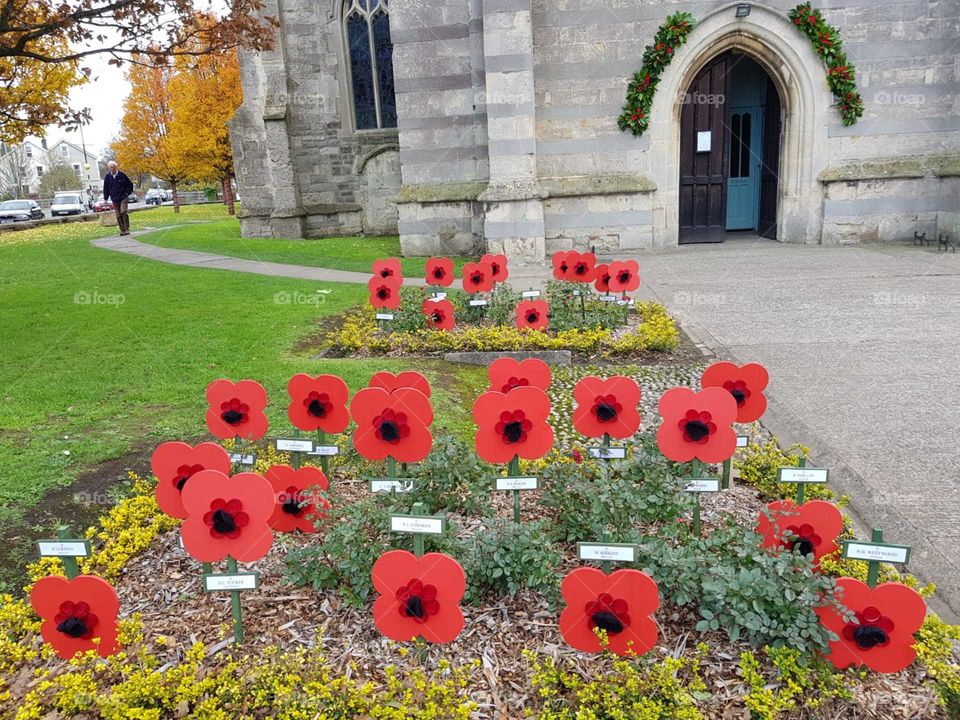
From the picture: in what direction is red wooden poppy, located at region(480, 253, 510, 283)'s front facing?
toward the camera

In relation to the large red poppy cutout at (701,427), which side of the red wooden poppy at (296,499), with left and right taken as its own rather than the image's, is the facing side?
left

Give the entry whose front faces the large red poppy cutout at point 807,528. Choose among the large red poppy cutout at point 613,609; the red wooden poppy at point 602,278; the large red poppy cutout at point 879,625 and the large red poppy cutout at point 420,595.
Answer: the red wooden poppy

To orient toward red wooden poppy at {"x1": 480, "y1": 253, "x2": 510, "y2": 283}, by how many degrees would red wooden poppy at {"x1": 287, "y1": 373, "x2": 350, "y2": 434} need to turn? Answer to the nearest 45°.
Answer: approximately 135° to its left

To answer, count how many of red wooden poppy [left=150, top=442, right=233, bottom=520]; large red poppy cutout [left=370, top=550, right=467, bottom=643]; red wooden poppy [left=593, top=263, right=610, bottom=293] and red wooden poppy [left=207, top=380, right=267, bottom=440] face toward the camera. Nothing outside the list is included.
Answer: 4

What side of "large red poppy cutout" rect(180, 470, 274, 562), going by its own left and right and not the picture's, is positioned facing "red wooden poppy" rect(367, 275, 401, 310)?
back

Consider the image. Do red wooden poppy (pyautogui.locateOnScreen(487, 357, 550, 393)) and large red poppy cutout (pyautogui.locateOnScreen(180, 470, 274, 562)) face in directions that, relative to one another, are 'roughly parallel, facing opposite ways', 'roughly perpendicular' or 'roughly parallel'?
roughly parallel

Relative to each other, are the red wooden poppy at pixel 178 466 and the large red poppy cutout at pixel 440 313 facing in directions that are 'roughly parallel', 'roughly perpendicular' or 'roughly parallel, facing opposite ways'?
roughly parallel

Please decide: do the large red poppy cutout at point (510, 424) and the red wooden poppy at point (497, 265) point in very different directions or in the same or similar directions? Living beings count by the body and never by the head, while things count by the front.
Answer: same or similar directions

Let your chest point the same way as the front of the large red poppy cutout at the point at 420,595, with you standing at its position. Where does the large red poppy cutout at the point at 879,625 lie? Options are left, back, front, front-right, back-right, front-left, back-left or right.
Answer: left

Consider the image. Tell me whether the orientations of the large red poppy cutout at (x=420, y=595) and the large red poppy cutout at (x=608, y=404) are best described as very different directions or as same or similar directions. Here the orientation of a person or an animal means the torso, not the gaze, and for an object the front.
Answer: same or similar directions

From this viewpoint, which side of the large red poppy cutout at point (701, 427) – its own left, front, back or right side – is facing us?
front

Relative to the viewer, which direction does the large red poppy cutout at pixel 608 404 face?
toward the camera

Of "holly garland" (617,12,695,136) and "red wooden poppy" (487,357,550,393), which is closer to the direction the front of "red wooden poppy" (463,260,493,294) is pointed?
the red wooden poppy

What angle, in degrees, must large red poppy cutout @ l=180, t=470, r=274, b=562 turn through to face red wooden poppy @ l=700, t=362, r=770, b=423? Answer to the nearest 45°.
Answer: approximately 90° to its left

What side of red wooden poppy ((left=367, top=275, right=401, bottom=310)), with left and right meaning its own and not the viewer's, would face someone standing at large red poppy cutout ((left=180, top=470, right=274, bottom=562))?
front
